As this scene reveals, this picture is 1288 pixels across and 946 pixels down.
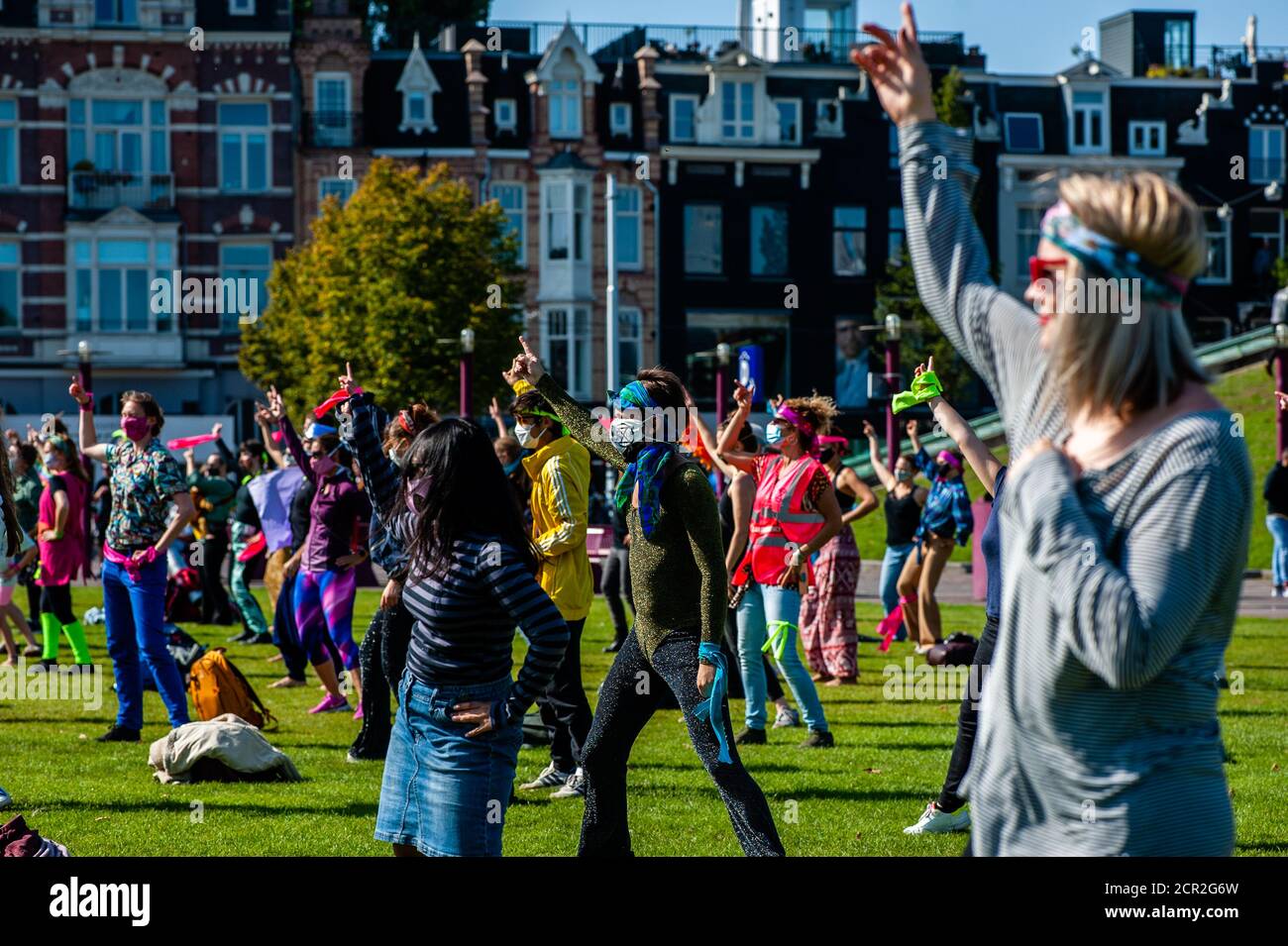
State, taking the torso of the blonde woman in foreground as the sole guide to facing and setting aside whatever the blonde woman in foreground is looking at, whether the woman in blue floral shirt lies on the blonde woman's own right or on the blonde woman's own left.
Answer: on the blonde woman's own right

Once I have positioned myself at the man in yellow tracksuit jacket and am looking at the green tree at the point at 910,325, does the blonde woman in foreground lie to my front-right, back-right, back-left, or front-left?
back-right

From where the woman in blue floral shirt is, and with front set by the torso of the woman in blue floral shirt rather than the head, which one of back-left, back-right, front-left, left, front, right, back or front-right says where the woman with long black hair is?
front-left

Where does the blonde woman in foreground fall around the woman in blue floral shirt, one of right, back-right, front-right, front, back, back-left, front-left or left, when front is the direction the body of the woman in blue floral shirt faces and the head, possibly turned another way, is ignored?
front-left

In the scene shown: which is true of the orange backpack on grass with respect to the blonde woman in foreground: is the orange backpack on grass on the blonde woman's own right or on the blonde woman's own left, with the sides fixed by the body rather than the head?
on the blonde woman's own right

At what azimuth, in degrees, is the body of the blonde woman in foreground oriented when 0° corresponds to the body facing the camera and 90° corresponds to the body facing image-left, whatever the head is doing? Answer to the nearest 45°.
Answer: approximately 45°
